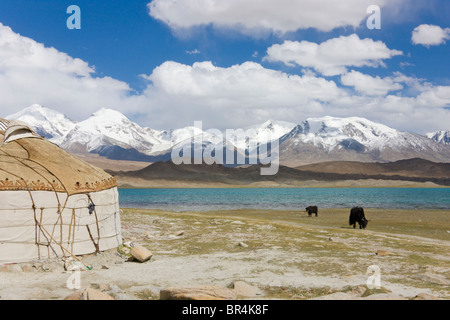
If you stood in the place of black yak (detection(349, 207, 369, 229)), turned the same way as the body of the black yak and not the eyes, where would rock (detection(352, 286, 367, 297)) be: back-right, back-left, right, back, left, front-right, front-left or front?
front-right

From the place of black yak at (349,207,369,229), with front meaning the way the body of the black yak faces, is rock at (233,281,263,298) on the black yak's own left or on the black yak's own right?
on the black yak's own right

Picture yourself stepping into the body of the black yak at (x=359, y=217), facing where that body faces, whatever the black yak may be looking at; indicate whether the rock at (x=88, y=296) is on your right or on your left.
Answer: on your right

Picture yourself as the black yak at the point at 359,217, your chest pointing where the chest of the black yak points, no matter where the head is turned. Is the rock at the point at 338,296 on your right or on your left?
on your right

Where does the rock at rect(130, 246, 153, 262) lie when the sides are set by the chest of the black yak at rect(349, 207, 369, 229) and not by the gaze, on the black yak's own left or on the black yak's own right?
on the black yak's own right

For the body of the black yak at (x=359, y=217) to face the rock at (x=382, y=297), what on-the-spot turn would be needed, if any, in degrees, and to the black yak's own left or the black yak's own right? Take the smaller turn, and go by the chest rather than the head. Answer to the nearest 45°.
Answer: approximately 45° to the black yak's own right

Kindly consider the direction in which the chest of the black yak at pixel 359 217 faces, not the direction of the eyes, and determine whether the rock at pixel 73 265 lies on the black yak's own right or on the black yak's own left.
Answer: on the black yak's own right

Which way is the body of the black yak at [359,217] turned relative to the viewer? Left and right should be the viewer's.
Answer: facing the viewer and to the right of the viewer

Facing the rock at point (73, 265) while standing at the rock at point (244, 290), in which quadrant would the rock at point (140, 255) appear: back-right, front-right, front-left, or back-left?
front-right

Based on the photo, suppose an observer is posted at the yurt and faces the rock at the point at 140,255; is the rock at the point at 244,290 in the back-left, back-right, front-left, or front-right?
front-right
